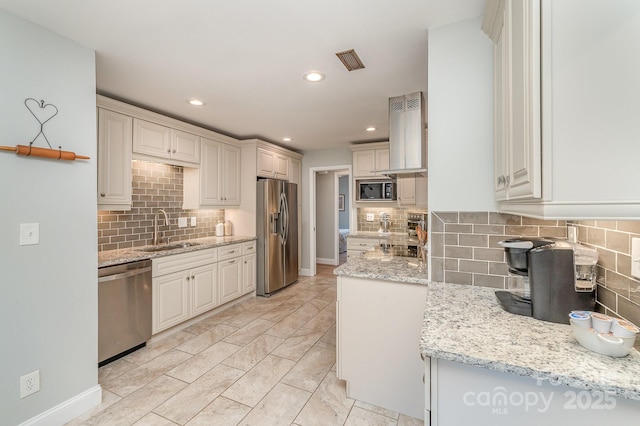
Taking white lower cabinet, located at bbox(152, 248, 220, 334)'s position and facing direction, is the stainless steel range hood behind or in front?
in front

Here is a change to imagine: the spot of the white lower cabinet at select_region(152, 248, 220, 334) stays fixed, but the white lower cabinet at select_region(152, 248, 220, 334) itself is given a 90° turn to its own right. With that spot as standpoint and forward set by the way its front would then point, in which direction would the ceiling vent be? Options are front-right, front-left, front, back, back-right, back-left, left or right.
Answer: left

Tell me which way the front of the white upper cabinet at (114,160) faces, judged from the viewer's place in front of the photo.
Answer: facing the viewer and to the right of the viewer

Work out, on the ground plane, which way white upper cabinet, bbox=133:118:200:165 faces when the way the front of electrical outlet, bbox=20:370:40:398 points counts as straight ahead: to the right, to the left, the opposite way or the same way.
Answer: the same way

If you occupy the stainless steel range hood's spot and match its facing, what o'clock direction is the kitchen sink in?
The kitchen sink is roughly at 12 o'clock from the stainless steel range hood.

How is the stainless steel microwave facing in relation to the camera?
toward the camera

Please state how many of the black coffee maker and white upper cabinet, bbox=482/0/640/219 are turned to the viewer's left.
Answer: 2

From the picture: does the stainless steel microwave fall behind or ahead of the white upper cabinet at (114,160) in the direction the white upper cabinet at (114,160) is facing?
ahead

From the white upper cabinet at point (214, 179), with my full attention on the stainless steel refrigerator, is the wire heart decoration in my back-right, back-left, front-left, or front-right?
back-right

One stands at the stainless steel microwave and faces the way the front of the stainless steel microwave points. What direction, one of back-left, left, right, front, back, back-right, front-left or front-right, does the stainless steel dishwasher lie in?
front-right

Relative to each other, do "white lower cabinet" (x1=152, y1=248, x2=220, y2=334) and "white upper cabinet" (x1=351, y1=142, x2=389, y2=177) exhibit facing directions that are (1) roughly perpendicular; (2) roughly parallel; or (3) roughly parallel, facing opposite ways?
roughly perpendicular

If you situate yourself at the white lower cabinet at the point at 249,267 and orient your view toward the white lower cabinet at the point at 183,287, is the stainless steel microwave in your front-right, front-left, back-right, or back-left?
back-left

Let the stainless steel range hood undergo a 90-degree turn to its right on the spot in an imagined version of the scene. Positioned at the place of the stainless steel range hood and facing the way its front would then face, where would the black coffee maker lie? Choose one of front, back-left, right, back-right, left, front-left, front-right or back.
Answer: back-right

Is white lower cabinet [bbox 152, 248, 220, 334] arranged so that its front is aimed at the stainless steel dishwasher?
no
